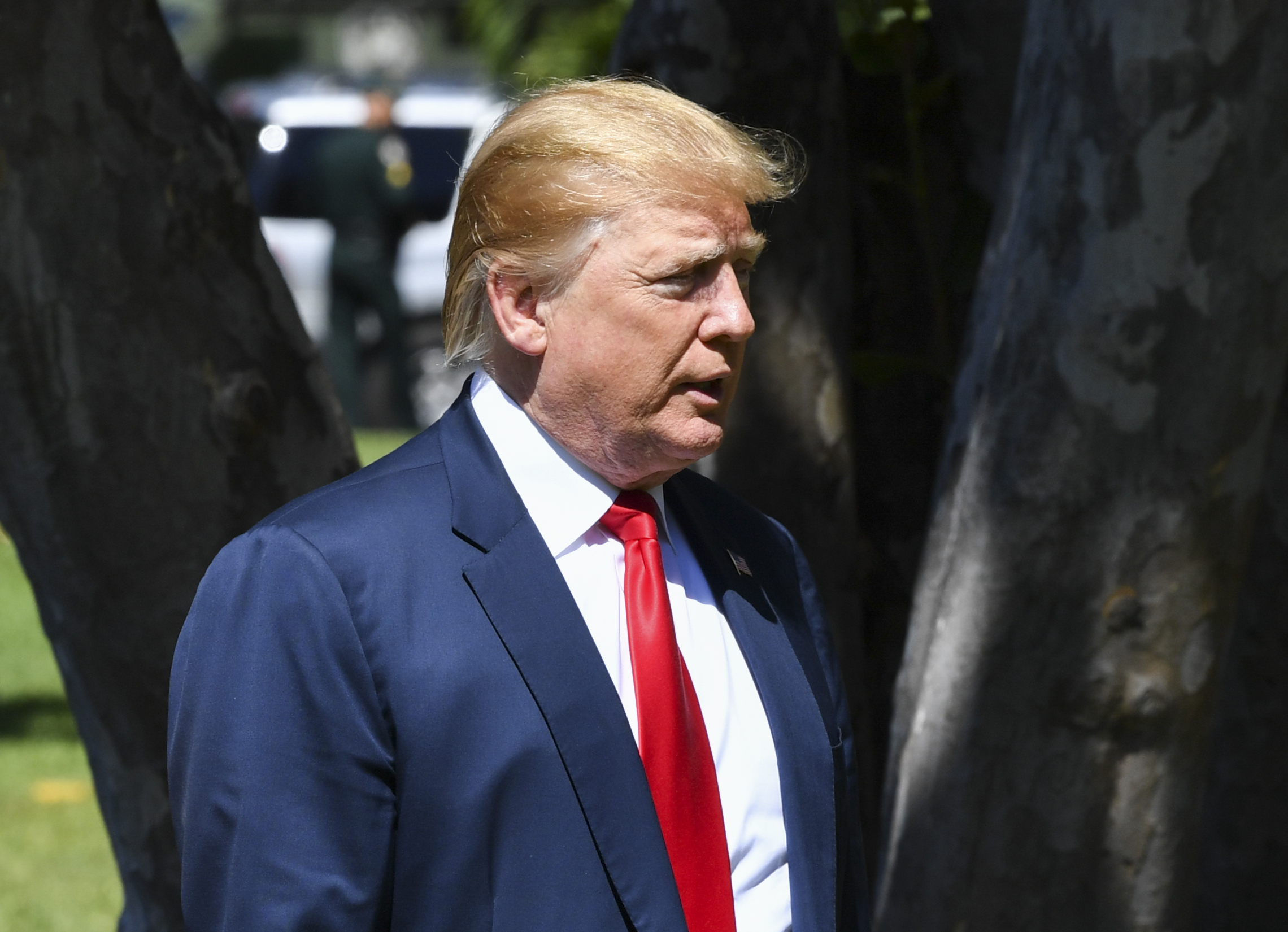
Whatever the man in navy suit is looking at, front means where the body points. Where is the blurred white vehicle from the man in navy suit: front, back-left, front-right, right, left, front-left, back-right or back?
back-left

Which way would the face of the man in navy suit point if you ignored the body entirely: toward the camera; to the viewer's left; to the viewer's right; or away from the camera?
to the viewer's right

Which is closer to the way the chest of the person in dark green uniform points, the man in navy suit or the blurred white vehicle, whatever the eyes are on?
the man in navy suit

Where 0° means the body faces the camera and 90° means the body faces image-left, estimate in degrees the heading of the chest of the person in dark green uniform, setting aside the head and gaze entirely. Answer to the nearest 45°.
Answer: approximately 315°

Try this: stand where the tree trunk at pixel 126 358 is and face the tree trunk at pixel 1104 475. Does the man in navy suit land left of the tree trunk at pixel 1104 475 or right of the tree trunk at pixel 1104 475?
right

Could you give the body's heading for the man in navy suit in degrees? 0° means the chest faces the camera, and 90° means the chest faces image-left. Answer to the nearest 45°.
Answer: approximately 315°

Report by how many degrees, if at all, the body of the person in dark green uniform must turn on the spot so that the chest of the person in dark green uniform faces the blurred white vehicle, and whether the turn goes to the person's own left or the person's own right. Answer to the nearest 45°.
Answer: approximately 135° to the person's own left
